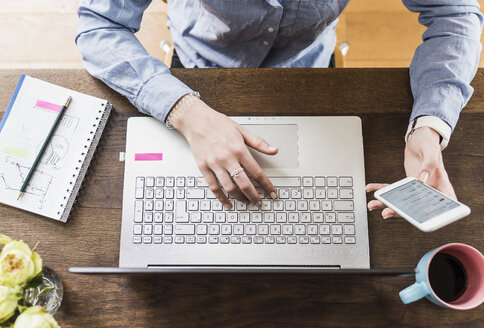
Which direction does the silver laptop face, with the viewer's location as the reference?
facing away from the viewer
